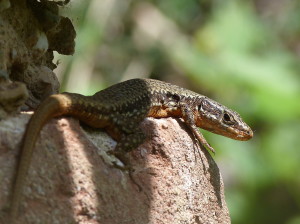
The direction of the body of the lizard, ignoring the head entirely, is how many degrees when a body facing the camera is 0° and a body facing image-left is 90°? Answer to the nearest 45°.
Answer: approximately 270°
